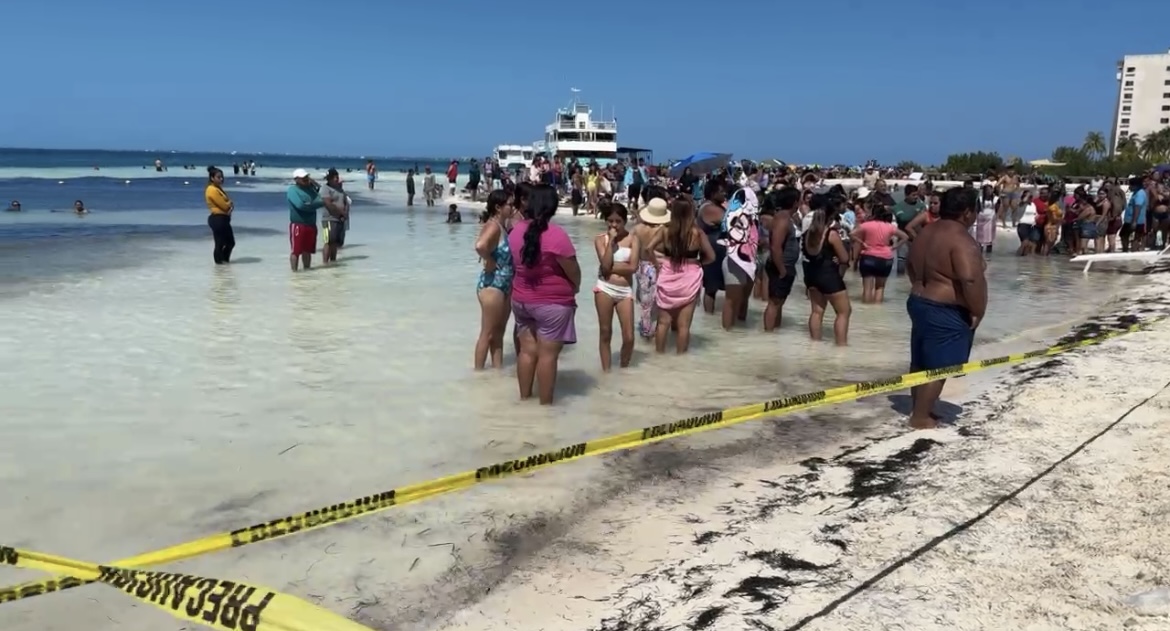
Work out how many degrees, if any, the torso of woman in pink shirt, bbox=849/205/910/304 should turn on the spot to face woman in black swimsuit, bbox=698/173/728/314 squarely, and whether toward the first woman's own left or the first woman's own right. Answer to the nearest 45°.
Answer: approximately 135° to the first woman's own left

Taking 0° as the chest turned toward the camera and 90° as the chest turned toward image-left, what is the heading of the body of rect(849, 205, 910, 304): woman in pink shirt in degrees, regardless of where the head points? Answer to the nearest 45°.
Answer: approximately 180°

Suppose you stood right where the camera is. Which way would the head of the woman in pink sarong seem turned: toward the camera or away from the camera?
away from the camera

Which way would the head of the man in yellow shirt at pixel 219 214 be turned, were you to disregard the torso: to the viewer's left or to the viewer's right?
to the viewer's right

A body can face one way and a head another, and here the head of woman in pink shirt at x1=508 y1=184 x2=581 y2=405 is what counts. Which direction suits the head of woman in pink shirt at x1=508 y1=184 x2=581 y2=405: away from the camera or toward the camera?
away from the camera

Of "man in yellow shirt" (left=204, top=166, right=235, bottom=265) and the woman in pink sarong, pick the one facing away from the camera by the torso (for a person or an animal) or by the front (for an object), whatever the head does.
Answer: the woman in pink sarong

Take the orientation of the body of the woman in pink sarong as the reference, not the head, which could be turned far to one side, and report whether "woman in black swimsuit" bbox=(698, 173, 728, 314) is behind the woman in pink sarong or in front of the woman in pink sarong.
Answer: in front

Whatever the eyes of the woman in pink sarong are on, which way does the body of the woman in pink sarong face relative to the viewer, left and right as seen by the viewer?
facing away from the viewer

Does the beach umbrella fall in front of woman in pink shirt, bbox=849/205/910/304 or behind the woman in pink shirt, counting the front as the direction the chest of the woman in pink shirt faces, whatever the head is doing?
in front

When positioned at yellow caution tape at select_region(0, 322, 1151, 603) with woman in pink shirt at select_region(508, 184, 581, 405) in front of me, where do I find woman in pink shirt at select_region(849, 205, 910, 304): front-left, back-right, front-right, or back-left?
front-right
